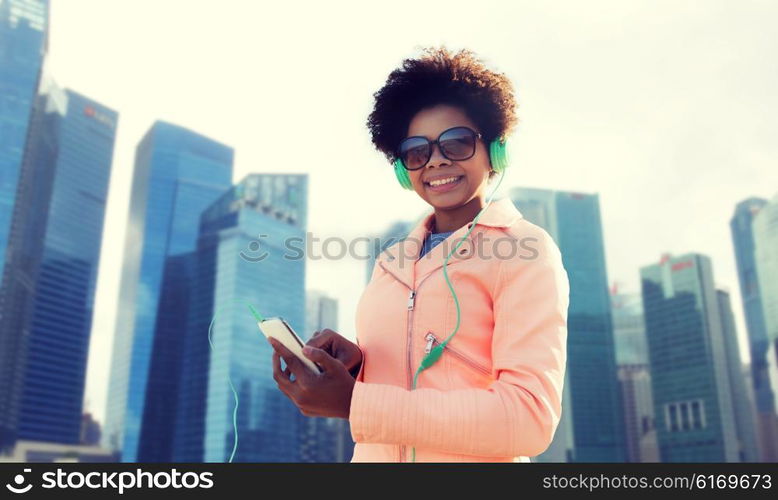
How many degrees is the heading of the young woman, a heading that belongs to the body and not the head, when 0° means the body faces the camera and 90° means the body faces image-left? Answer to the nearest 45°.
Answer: approximately 45°
